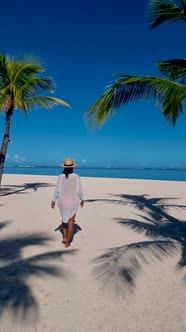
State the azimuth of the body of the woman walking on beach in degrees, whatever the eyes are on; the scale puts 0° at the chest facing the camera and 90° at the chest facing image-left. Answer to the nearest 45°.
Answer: approximately 180°

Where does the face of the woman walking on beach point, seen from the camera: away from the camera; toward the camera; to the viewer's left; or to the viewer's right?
away from the camera
